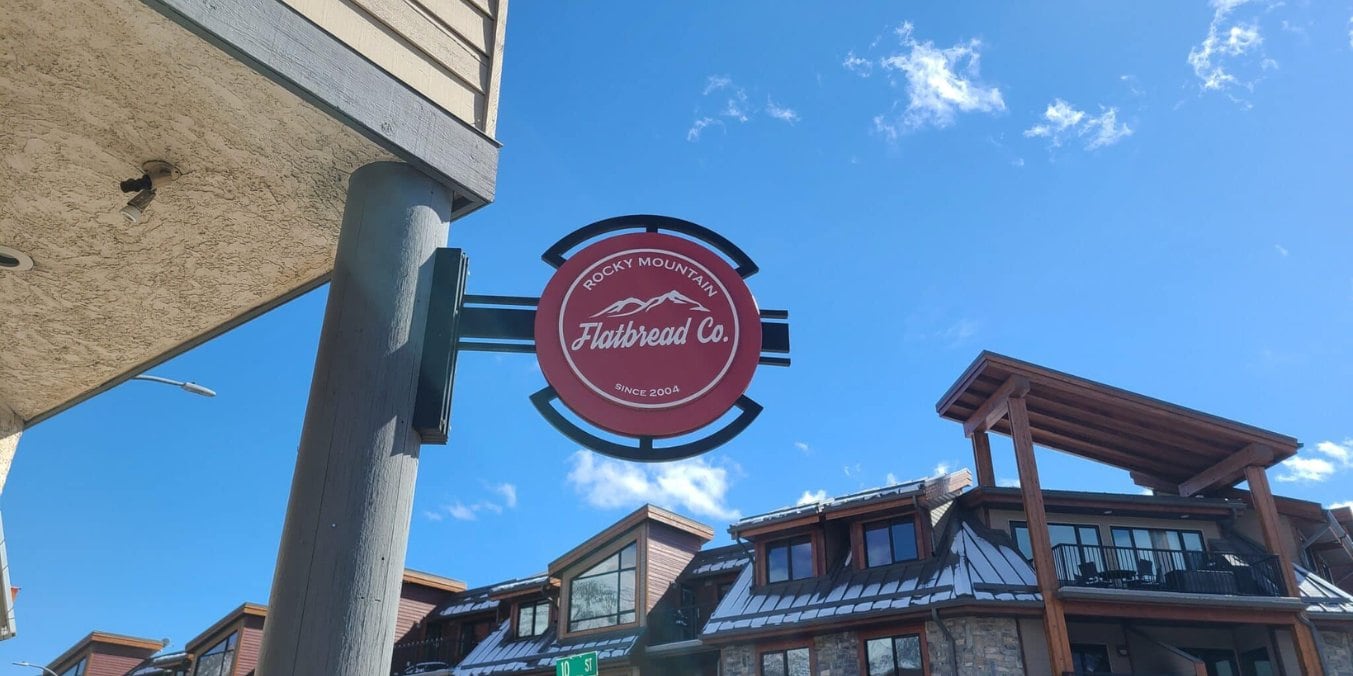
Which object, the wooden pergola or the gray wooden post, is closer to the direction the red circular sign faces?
the gray wooden post

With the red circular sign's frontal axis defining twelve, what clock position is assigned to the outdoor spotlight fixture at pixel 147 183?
The outdoor spotlight fixture is roughly at 3 o'clock from the red circular sign.

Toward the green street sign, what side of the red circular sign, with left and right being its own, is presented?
back

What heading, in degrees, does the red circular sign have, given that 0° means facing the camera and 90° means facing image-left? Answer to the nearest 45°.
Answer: approximately 0°

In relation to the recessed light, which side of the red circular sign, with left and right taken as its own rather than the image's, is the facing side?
right

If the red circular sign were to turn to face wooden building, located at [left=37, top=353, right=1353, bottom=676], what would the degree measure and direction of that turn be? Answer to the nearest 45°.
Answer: approximately 135° to its left

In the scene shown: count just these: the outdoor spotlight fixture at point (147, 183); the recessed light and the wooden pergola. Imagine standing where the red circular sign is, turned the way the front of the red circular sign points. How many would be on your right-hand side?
2

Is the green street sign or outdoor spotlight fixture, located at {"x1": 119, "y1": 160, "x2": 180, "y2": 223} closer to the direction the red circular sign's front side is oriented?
the outdoor spotlight fixture

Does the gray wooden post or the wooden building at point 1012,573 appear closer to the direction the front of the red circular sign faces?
the gray wooden post

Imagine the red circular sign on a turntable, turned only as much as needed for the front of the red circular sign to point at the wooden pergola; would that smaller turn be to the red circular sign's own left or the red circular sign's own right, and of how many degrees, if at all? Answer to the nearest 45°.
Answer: approximately 135° to the red circular sign's own left

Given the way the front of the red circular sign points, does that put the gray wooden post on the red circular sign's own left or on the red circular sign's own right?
on the red circular sign's own right
